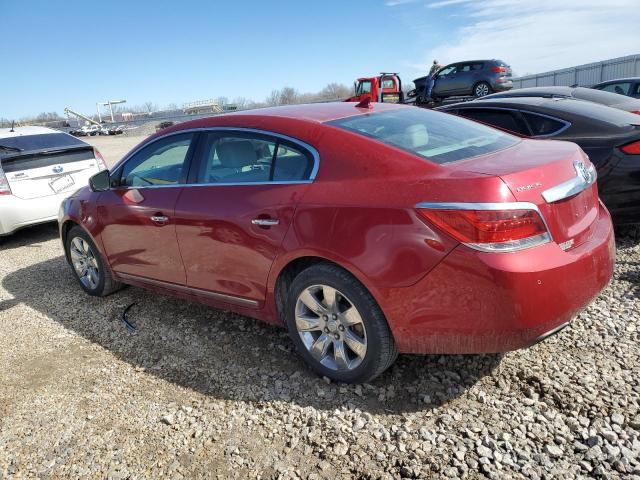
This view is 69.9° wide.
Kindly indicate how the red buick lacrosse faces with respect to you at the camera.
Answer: facing away from the viewer and to the left of the viewer

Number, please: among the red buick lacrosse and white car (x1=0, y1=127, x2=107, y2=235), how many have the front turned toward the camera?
0

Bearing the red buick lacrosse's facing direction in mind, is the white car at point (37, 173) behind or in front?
in front

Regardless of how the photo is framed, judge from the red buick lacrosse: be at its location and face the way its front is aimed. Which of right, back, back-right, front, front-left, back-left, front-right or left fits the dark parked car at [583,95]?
right

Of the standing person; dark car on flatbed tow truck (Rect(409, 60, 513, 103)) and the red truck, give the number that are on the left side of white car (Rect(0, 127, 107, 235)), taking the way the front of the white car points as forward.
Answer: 0

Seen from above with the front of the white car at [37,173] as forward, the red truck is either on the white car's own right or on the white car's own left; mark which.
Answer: on the white car's own right

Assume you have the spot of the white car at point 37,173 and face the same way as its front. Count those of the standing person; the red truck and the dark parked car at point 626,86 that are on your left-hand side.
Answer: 0

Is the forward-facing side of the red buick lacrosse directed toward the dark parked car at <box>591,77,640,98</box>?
no

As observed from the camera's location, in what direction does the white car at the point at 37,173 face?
facing away from the viewer and to the left of the viewer

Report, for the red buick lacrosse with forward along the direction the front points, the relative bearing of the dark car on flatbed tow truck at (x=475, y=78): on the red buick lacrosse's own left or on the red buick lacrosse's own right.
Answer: on the red buick lacrosse's own right

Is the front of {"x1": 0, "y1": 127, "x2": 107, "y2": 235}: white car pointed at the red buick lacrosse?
no

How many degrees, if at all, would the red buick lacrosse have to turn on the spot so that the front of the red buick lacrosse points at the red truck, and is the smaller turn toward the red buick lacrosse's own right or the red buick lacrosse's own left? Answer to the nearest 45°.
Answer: approximately 45° to the red buick lacrosse's own right

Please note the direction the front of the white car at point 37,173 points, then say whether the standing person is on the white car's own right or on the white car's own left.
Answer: on the white car's own right

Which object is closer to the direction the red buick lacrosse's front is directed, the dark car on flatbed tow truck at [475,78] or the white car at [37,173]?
the white car

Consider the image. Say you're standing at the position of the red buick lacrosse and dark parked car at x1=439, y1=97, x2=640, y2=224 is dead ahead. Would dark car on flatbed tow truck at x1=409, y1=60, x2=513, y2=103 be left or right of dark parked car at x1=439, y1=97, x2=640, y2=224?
left
